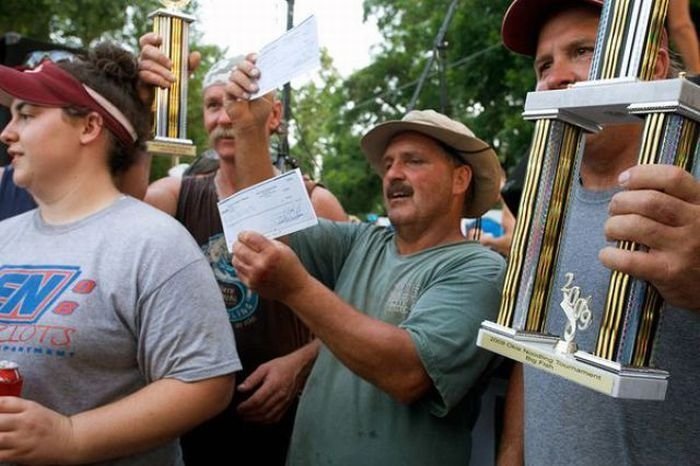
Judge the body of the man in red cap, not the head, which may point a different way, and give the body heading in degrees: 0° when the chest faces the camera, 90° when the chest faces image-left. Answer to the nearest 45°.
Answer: approximately 45°

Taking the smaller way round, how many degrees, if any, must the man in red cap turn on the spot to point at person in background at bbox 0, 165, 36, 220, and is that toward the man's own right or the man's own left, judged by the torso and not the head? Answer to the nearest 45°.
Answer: approximately 45° to the man's own right

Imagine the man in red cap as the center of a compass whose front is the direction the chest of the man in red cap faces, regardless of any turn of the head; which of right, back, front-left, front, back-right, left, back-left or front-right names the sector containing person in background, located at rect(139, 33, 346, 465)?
right
